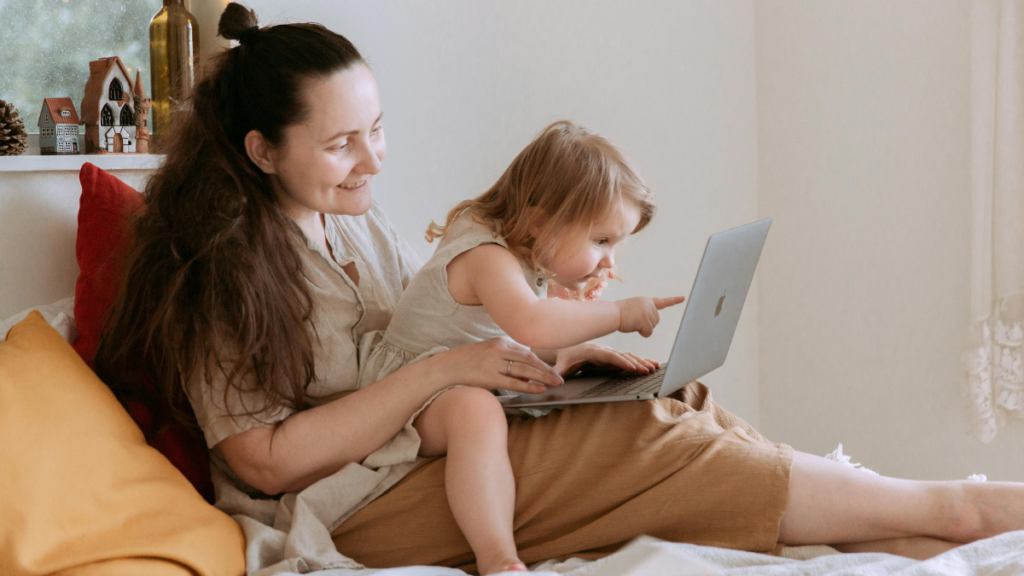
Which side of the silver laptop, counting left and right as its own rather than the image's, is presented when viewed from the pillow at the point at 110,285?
front

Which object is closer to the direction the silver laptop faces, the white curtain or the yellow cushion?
the yellow cushion

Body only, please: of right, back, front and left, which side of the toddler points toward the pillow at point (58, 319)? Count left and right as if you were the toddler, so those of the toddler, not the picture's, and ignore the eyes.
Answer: back

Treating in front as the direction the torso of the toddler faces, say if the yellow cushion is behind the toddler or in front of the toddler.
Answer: behind

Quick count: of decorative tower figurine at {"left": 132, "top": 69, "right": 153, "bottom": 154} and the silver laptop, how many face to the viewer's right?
0

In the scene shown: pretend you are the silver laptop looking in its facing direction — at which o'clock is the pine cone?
The pine cone is roughly at 12 o'clock from the silver laptop.

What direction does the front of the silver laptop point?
to the viewer's left

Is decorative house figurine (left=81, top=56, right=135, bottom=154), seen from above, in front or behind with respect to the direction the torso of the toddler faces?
behind

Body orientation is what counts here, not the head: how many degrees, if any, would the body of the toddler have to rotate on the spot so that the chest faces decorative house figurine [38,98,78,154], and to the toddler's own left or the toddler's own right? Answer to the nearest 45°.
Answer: approximately 180°

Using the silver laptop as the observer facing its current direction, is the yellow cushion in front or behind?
in front

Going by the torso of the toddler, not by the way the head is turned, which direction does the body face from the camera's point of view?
to the viewer's right

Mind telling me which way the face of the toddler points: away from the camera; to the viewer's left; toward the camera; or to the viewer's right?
to the viewer's right
